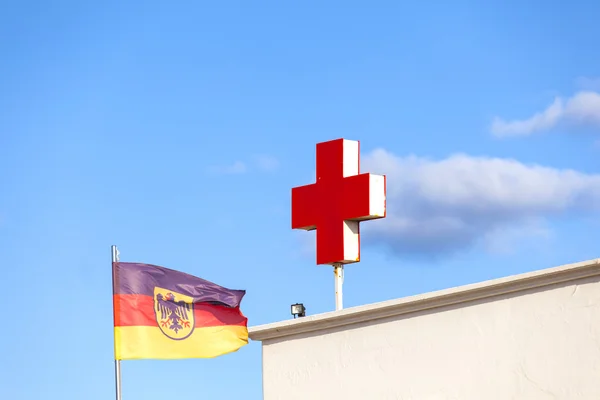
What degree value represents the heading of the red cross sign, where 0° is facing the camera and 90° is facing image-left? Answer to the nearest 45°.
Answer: approximately 45°
